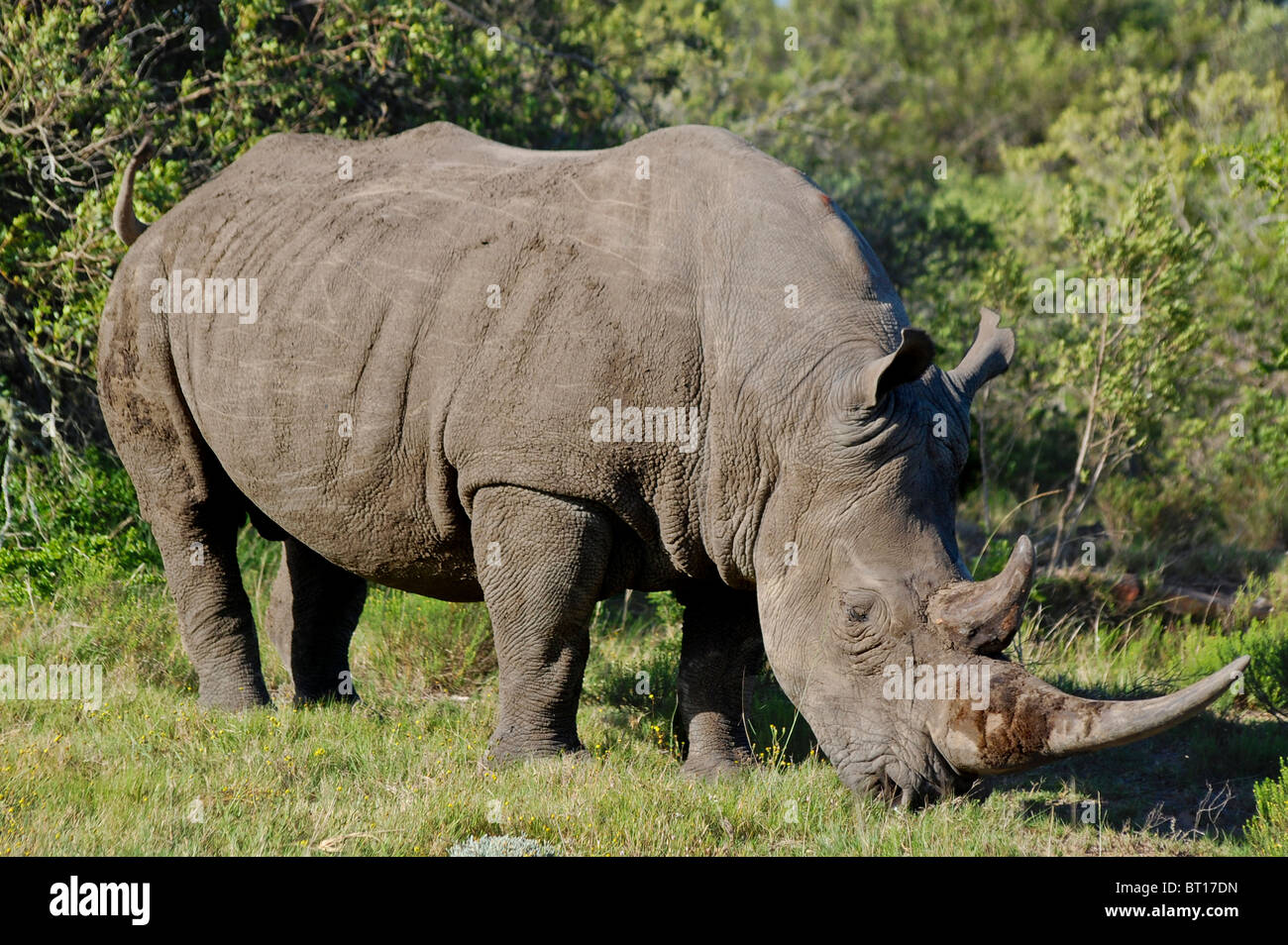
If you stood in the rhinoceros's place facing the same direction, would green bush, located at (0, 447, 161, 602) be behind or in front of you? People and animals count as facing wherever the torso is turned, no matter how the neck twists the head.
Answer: behind

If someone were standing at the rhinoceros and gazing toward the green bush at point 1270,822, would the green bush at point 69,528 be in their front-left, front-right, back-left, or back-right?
back-left

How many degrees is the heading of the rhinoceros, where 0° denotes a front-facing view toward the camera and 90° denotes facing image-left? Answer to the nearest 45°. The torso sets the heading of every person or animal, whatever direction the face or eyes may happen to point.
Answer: approximately 315°

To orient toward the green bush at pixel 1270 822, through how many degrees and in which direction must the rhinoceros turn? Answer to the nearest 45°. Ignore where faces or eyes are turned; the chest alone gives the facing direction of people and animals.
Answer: approximately 45° to its left
